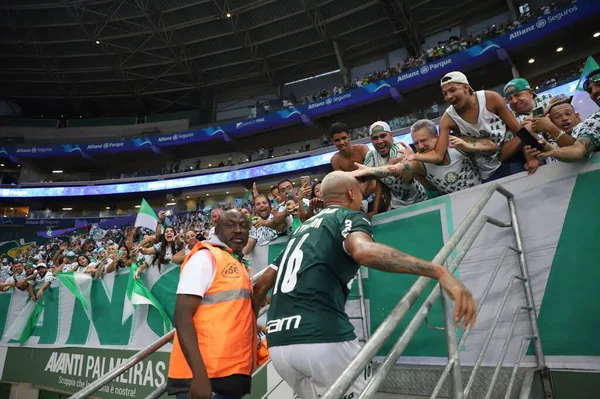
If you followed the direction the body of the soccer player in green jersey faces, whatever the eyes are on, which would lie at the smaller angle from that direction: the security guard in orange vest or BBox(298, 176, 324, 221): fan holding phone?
the fan holding phone

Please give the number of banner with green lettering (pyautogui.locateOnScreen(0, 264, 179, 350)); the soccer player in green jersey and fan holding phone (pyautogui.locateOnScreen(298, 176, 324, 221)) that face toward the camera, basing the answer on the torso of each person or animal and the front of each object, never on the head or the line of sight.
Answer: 2

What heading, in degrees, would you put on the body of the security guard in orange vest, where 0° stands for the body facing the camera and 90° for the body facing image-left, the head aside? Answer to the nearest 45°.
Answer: approximately 315°

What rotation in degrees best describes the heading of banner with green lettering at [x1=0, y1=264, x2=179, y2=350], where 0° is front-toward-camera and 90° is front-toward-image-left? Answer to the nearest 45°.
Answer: approximately 0°

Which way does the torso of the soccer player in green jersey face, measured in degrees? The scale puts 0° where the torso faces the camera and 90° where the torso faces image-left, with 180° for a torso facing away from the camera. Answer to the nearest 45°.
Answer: approximately 225°

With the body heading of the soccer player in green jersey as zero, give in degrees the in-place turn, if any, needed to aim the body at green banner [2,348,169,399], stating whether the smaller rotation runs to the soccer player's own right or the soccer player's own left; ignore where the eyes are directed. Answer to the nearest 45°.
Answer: approximately 90° to the soccer player's own left

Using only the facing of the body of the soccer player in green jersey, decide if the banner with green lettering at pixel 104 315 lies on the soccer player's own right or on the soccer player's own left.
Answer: on the soccer player's own left
